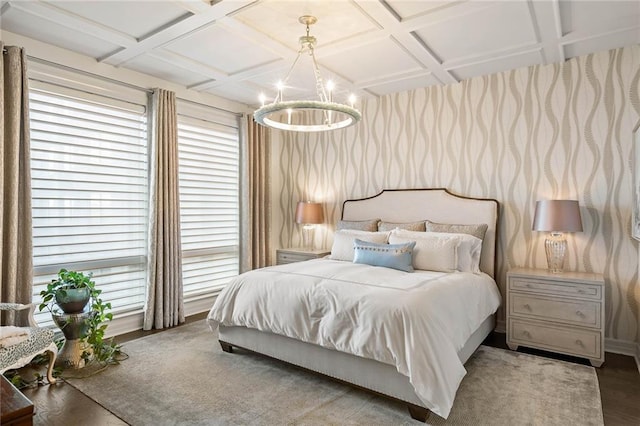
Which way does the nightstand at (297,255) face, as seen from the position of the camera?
facing the viewer and to the left of the viewer

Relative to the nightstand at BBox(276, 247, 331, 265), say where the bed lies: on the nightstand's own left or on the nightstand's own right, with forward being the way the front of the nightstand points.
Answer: on the nightstand's own left

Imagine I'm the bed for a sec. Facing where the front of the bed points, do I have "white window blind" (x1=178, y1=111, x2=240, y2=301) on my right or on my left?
on my right

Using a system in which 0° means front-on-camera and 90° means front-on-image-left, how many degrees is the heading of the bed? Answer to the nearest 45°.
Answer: approximately 45°

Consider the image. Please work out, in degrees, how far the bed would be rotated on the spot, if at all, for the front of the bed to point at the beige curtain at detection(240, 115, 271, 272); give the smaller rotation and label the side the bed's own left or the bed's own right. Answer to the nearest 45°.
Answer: approximately 90° to the bed's own right

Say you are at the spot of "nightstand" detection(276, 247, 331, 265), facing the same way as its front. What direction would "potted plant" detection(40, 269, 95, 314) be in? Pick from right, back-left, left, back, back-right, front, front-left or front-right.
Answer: front

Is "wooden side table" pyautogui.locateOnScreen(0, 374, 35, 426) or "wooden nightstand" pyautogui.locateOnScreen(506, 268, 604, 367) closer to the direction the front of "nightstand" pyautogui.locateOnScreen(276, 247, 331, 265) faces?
the wooden side table

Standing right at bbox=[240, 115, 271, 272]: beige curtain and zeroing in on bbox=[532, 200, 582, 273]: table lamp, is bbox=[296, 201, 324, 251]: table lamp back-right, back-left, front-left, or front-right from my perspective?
front-left

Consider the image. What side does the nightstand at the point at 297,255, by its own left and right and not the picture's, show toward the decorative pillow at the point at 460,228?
left

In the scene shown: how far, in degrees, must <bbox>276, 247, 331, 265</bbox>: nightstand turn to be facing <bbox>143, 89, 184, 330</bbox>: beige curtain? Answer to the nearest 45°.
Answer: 0° — it already faces it

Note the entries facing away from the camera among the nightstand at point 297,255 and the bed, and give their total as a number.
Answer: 0

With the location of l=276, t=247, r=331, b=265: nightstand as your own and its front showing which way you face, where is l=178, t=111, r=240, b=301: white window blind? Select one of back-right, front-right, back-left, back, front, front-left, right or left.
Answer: front-right

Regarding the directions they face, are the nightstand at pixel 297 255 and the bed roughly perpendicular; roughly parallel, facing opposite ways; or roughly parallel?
roughly parallel

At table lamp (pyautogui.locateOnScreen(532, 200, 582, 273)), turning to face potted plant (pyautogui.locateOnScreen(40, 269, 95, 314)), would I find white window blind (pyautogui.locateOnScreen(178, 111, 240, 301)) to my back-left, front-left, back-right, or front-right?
front-right
